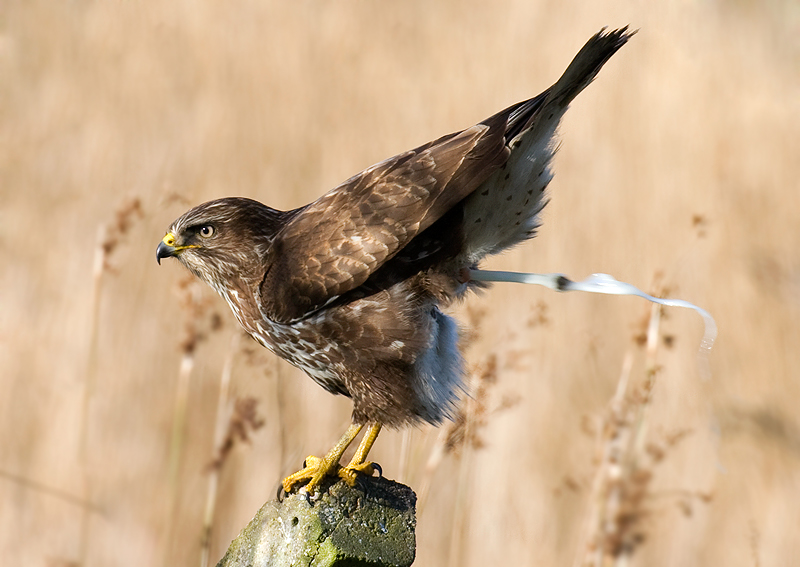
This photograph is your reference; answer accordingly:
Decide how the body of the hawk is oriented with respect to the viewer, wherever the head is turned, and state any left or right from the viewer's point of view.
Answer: facing to the left of the viewer

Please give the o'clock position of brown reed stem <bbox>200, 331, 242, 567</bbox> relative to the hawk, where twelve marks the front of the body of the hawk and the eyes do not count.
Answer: The brown reed stem is roughly at 2 o'clock from the hawk.

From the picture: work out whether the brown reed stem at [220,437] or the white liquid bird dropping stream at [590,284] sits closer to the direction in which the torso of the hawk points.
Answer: the brown reed stem
